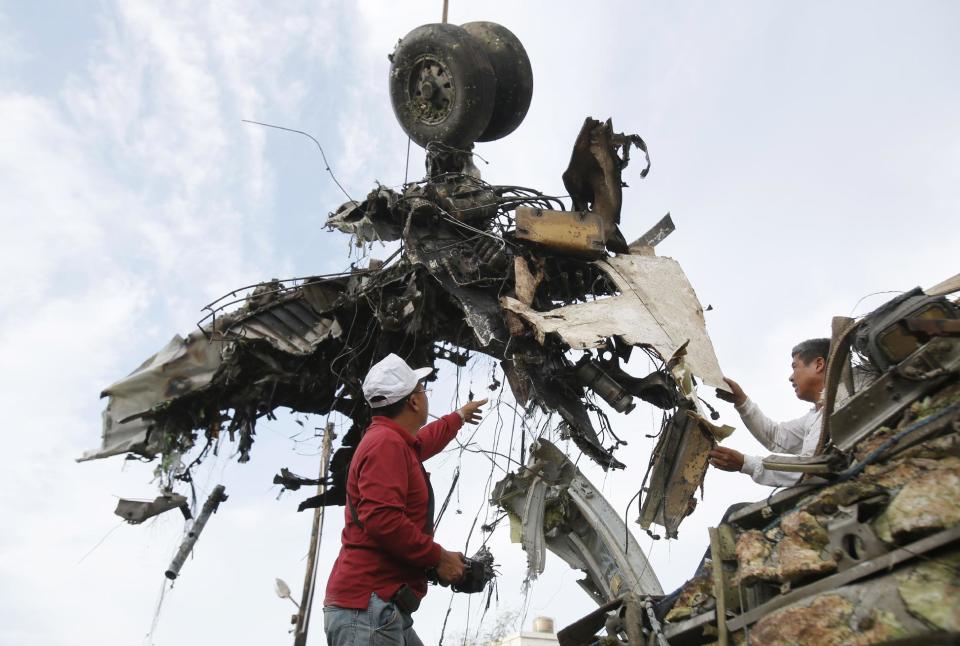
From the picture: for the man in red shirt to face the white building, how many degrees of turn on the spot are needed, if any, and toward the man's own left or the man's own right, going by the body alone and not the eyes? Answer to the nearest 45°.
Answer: approximately 90° to the man's own left

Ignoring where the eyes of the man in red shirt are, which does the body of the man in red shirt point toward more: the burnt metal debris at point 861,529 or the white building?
the burnt metal debris

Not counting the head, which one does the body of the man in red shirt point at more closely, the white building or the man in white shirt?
the man in white shirt

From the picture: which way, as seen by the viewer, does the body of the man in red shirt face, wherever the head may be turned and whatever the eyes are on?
to the viewer's right

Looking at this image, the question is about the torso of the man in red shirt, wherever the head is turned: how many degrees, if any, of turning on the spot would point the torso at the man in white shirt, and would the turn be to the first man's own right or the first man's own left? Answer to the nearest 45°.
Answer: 0° — they already face them

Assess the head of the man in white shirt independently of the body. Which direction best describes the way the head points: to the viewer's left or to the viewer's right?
to the viewer's left

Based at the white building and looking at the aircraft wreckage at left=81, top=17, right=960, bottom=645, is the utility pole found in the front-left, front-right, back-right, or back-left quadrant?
front-right

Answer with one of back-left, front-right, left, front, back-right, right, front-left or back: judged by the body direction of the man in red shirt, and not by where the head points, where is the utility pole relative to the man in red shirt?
left
